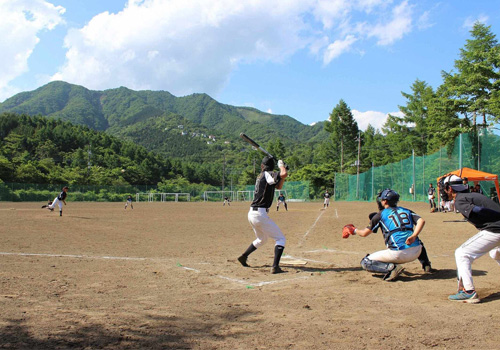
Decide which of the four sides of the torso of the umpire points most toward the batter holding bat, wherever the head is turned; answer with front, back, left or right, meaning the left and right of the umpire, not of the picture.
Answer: front

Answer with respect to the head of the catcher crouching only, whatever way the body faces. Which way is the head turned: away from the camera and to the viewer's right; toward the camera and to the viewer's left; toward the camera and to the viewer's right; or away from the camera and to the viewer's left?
away from the camera and to the viewer's left

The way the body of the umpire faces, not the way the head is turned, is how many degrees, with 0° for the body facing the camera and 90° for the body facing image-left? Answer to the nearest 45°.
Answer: approximately 90°

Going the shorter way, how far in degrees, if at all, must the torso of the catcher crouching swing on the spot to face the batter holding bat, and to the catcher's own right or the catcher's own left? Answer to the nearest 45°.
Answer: approximately 45° to the catcher's own left

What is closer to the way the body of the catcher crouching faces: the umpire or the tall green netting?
the tall green netting

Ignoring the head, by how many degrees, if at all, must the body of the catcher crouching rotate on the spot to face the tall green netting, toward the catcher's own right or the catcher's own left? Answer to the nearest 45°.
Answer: approximately 45° to the catcher's own right

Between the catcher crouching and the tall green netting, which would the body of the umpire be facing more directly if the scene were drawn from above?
the catcher crouching

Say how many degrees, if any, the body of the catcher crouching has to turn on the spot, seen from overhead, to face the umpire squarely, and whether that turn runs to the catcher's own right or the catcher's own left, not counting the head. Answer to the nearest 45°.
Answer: approximately 180°

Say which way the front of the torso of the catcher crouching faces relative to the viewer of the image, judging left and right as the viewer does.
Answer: facing away from the viewer and to the left of the viewer

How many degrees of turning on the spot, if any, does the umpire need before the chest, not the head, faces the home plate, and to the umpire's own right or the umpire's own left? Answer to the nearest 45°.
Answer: approximately 45° to the umpire's own right

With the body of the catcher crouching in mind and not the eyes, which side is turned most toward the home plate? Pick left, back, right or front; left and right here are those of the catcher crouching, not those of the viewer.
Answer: front

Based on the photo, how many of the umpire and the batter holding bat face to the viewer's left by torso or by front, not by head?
1
